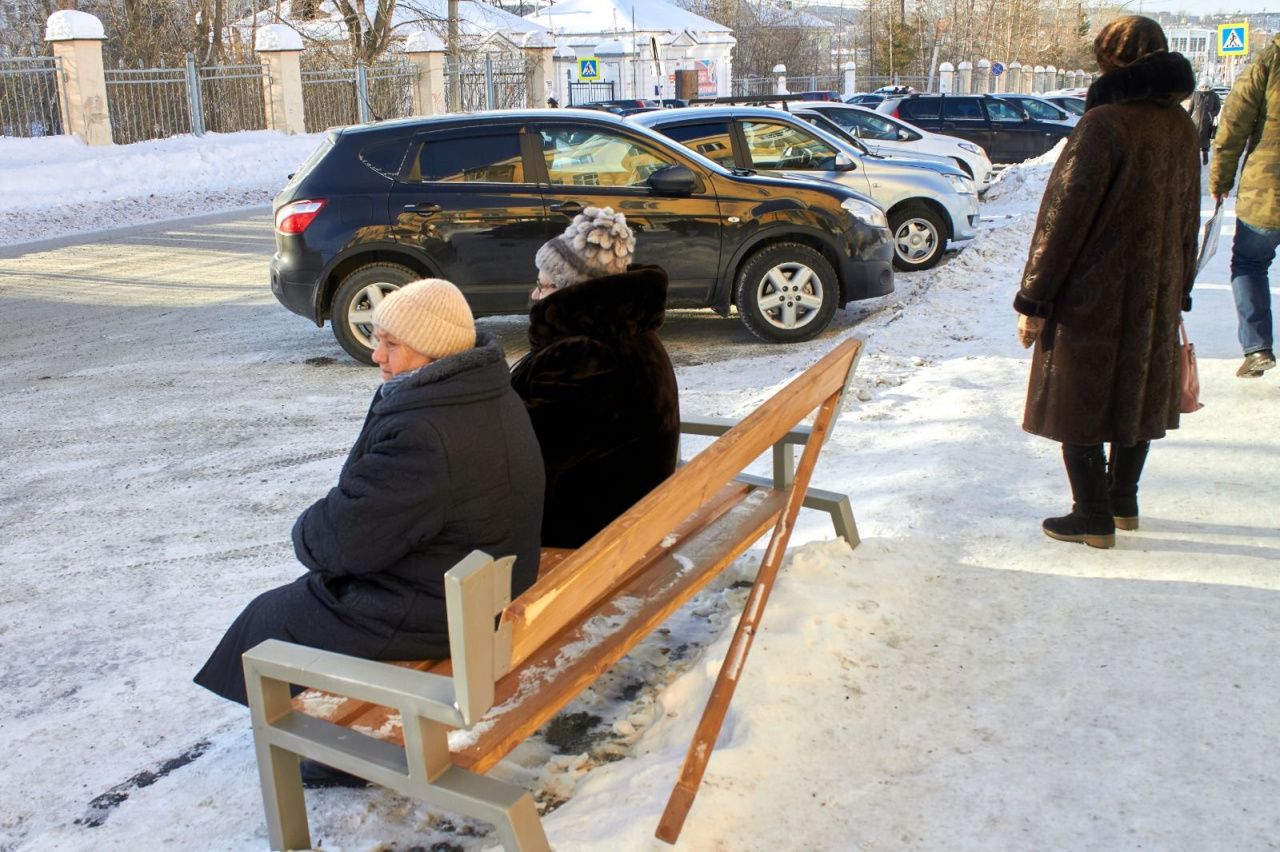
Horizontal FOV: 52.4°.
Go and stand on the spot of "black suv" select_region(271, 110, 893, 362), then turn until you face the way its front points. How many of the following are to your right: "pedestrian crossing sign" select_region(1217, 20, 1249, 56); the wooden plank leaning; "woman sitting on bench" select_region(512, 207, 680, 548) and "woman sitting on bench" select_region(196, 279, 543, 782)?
3

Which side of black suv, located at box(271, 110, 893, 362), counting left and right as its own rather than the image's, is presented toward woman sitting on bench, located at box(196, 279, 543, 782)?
right

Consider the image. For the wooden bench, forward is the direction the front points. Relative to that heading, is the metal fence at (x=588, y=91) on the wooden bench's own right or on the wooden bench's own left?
on the wooden bench's own right

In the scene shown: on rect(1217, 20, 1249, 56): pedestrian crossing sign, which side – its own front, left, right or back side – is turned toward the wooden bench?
front

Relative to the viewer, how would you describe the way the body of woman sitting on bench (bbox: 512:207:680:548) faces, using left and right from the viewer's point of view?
facing away from the viewer and to the left of the viewer

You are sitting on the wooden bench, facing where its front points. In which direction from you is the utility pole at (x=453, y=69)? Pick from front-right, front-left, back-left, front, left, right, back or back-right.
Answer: front-right

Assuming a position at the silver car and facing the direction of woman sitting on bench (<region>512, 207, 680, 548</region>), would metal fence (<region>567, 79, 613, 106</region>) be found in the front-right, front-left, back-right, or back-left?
back-right

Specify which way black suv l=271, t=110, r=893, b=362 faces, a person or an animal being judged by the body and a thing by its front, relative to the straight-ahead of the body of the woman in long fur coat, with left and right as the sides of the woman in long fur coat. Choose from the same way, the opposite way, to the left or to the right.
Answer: to the right

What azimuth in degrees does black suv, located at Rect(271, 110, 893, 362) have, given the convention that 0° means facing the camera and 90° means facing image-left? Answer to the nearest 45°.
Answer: approximately 270°

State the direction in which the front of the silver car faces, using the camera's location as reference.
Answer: facing to the right of the viewer

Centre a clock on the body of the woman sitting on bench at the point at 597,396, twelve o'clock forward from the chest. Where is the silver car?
The silver car is roughly at 2 o'clock from the woman sitting on bench.

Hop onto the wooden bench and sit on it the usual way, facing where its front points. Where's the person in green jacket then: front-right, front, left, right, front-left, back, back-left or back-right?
right

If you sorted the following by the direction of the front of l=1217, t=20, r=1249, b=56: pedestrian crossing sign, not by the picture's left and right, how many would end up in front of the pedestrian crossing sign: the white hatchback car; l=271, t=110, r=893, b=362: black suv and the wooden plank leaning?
3

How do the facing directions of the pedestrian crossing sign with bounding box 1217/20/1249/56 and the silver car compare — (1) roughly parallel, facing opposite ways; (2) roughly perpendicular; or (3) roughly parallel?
roughly perpendicular

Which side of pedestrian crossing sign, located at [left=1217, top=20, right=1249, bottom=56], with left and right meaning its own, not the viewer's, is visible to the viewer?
front

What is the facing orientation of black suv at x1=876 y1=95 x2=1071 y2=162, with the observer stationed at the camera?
facing to the right of the viewer

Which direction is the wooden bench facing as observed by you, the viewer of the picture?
facing away from the viewer and to the left of the viewer

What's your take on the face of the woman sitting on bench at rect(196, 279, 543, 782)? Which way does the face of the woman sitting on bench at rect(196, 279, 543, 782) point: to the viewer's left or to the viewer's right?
to the viewer's left

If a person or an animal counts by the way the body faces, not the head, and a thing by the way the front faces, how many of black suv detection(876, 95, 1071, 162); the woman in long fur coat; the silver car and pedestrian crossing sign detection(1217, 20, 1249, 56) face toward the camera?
1

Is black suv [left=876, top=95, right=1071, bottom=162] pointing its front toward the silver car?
no
